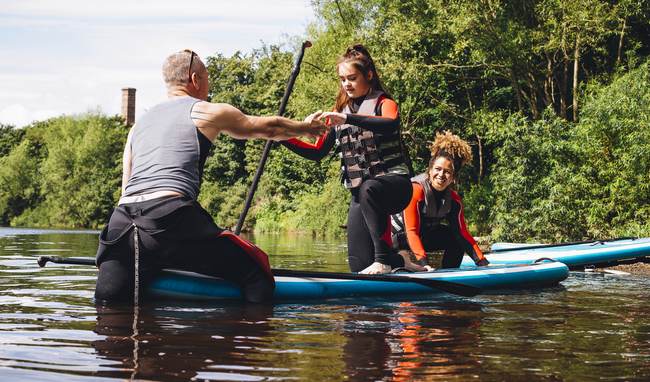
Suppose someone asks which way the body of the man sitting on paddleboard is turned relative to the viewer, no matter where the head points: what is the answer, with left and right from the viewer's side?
facing away from the viewer and to the right of the viewer

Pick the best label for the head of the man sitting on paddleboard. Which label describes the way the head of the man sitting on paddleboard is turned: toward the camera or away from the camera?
away from the camera

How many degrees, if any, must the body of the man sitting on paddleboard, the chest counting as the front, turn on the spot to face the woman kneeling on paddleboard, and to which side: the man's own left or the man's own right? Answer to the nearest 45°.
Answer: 0° — they already face them
